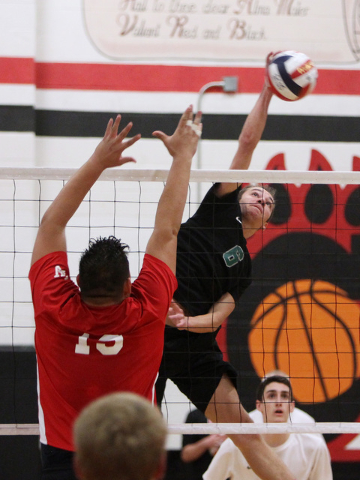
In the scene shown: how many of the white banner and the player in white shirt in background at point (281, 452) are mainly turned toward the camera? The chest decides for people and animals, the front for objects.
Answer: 2

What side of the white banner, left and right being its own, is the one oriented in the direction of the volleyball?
front

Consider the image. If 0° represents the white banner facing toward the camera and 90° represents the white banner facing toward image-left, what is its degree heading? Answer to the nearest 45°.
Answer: approximately 0°
